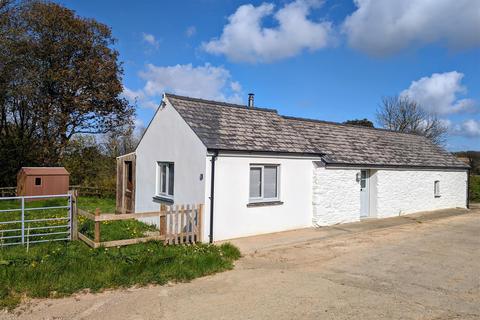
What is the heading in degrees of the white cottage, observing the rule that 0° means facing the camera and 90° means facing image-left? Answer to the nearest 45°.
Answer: approximately 315°

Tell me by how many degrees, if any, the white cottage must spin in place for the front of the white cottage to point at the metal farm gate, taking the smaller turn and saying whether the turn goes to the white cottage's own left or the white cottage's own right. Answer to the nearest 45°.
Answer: approximately 90° to the white cottage's own right
